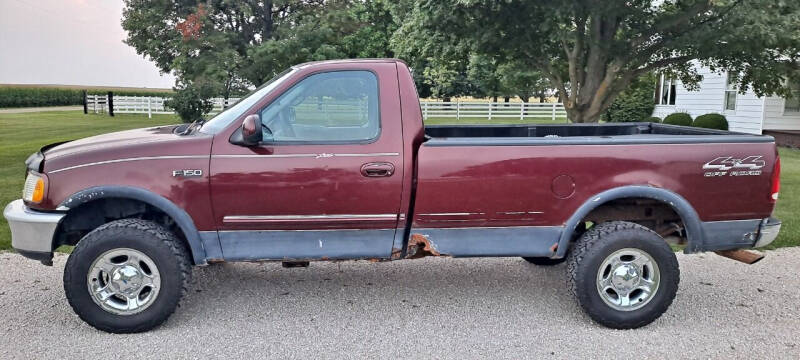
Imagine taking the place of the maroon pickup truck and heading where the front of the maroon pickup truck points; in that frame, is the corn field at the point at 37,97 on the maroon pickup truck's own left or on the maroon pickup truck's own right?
on the maroon pickup truck's own right

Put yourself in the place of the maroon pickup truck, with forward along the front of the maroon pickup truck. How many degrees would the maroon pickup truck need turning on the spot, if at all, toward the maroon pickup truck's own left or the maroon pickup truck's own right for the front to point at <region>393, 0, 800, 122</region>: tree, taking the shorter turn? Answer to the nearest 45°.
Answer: approximately 135° to the maroon pickup truck's own right

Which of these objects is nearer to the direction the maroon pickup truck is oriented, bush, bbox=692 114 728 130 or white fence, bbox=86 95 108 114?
the white fence

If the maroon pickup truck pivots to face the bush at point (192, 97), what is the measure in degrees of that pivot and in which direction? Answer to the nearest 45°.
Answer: approximately 90° to its right

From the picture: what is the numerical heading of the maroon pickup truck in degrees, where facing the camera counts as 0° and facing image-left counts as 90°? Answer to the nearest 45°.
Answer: approximately 90°

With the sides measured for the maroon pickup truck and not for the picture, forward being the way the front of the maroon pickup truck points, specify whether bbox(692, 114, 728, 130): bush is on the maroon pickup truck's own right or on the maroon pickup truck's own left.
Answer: on the maroon pickup truck's own right

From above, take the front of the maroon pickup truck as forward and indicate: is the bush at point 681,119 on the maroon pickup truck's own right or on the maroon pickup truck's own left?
on the maroon pickup truck's own right

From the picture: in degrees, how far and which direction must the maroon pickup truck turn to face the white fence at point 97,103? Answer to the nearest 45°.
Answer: approximately 45° to its right

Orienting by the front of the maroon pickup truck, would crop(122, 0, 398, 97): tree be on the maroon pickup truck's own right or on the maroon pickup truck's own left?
on the maroon pickup truck's own right
